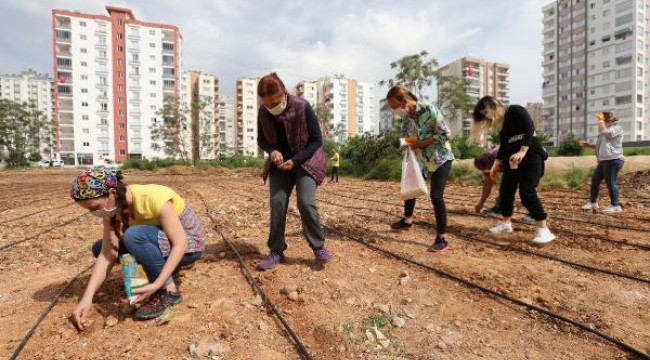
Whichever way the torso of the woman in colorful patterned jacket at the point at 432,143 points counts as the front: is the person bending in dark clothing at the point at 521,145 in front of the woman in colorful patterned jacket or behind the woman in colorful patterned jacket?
behind

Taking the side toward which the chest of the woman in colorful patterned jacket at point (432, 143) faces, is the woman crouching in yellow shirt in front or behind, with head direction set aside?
in front

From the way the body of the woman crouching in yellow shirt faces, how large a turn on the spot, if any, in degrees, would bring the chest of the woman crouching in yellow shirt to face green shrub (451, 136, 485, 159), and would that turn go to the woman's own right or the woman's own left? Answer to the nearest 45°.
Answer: approximately 180°

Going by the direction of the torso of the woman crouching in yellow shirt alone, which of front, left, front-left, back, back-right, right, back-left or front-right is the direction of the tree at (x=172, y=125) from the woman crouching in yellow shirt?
back-right

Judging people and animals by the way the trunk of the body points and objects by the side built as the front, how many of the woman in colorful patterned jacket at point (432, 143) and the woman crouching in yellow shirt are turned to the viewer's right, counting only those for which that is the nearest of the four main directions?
0

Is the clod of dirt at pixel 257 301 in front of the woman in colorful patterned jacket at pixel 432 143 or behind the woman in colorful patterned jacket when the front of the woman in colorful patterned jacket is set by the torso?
in front

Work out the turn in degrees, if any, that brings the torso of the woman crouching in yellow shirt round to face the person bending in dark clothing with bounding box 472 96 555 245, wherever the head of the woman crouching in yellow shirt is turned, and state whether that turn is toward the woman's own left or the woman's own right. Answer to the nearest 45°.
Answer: approximately 135° to the woman's own left

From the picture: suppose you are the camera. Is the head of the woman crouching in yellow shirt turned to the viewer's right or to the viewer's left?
to the viewer's left

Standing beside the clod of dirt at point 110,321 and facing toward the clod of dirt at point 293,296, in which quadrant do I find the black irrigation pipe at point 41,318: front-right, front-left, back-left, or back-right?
back-left

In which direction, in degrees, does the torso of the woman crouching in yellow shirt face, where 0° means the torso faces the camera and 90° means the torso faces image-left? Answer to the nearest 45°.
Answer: approximately 45°

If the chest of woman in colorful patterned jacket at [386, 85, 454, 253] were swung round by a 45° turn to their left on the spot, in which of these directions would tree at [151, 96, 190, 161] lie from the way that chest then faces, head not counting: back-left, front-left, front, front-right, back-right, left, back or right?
back-right

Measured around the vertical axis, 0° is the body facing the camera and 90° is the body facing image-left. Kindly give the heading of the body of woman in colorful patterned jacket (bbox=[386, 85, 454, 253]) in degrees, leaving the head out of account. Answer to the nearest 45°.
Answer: approximately 45°
